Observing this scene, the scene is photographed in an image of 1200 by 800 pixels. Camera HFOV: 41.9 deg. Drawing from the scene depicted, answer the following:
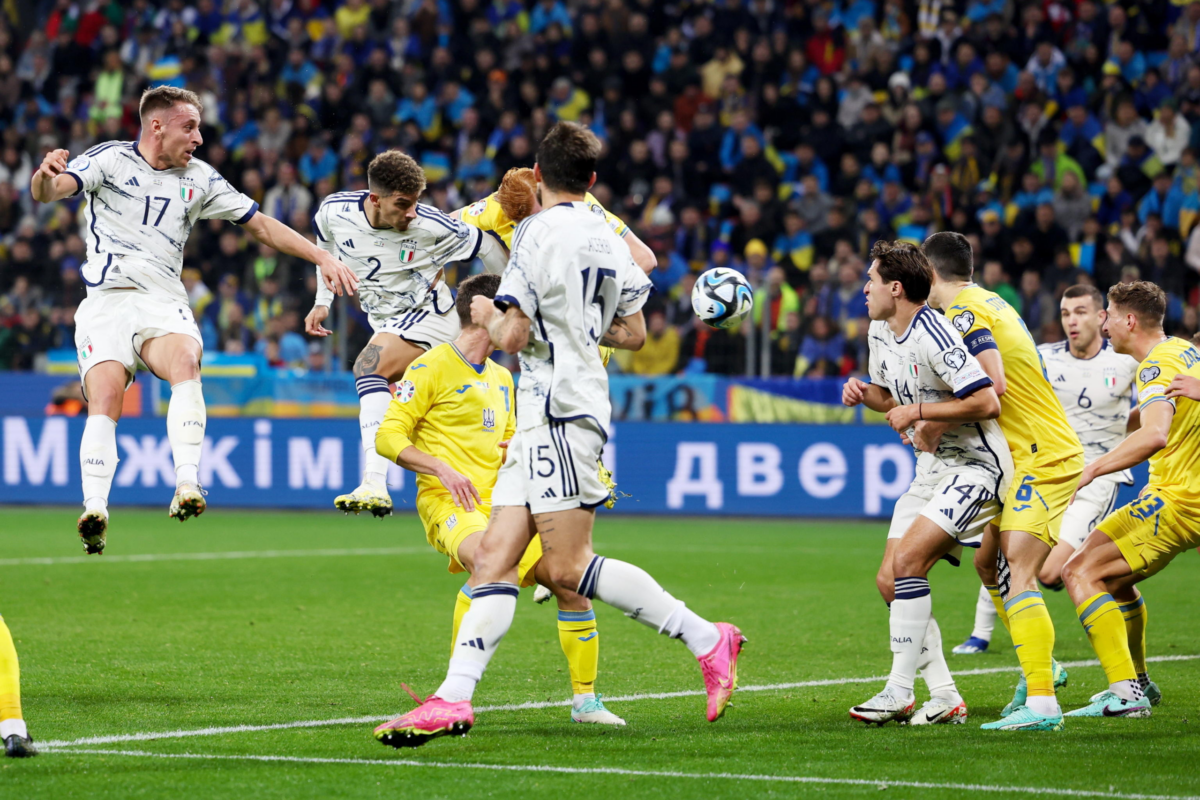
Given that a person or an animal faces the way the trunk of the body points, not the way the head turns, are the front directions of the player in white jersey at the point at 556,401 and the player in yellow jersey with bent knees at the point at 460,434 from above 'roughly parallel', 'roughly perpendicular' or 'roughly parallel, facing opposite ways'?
roughly parallel, facing opposite ways

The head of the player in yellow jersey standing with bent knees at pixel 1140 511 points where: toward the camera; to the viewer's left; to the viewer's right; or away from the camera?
to the viewer's left

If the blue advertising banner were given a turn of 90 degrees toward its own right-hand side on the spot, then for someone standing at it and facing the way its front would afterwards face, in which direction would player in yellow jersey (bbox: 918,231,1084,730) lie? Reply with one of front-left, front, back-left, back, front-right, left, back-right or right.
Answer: left

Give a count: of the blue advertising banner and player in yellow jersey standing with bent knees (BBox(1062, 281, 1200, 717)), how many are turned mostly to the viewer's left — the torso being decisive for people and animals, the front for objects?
1

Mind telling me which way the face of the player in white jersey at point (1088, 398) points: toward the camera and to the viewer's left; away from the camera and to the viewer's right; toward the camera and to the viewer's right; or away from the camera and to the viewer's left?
toward the camera and to the viewer's left

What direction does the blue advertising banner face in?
toward the camera

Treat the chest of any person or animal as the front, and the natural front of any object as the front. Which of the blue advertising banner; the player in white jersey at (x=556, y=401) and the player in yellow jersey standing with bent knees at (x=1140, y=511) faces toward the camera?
the blue advertising banner

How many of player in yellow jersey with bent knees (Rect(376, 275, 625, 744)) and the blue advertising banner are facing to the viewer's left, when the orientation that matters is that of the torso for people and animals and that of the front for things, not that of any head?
0

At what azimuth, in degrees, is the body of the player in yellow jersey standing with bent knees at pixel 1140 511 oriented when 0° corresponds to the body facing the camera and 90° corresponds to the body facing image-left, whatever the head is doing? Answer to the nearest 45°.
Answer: approximately 90°

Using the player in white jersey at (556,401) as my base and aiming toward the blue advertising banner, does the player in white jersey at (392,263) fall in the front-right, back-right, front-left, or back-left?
front-left

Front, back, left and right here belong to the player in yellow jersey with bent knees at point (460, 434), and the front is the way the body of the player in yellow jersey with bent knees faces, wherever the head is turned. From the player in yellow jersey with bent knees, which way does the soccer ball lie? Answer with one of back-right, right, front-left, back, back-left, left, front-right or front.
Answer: front-left

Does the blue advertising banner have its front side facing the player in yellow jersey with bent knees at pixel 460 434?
yes

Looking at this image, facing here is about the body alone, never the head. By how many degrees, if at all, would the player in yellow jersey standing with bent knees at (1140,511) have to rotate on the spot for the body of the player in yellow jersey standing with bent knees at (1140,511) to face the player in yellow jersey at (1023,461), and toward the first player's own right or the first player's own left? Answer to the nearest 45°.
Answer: approximately 45° to the first player's own left

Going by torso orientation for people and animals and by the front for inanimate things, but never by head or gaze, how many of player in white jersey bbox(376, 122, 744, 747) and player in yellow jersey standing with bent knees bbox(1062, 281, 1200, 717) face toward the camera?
0

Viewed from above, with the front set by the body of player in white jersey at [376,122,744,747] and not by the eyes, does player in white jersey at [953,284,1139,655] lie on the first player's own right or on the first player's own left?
on the first player's own right
